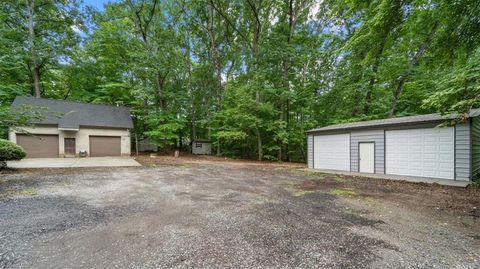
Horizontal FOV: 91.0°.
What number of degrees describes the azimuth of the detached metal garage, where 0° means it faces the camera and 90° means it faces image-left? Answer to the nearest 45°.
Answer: approximately 45°

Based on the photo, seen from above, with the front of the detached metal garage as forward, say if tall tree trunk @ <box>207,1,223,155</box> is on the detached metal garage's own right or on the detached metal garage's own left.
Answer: on the detached metal garage's own right

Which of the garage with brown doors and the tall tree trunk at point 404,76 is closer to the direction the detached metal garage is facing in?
the garage with brown doors

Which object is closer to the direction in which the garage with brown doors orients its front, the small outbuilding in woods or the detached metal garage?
the detached metal garage

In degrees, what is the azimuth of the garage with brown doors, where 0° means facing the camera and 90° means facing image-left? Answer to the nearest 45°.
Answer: approximately 0°

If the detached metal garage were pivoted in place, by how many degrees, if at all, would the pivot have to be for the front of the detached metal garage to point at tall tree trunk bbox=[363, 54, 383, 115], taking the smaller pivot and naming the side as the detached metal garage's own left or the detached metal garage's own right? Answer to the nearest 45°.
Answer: approximately 135° to the detached metal garage's own right

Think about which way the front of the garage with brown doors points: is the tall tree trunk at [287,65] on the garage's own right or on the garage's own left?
on the garage's own left

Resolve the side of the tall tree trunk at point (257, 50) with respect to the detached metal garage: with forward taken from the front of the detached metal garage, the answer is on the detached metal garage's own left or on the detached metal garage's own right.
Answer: on the detached metal garage's own right

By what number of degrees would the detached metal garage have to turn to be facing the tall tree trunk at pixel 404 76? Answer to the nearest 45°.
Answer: approximately 135° to its right
